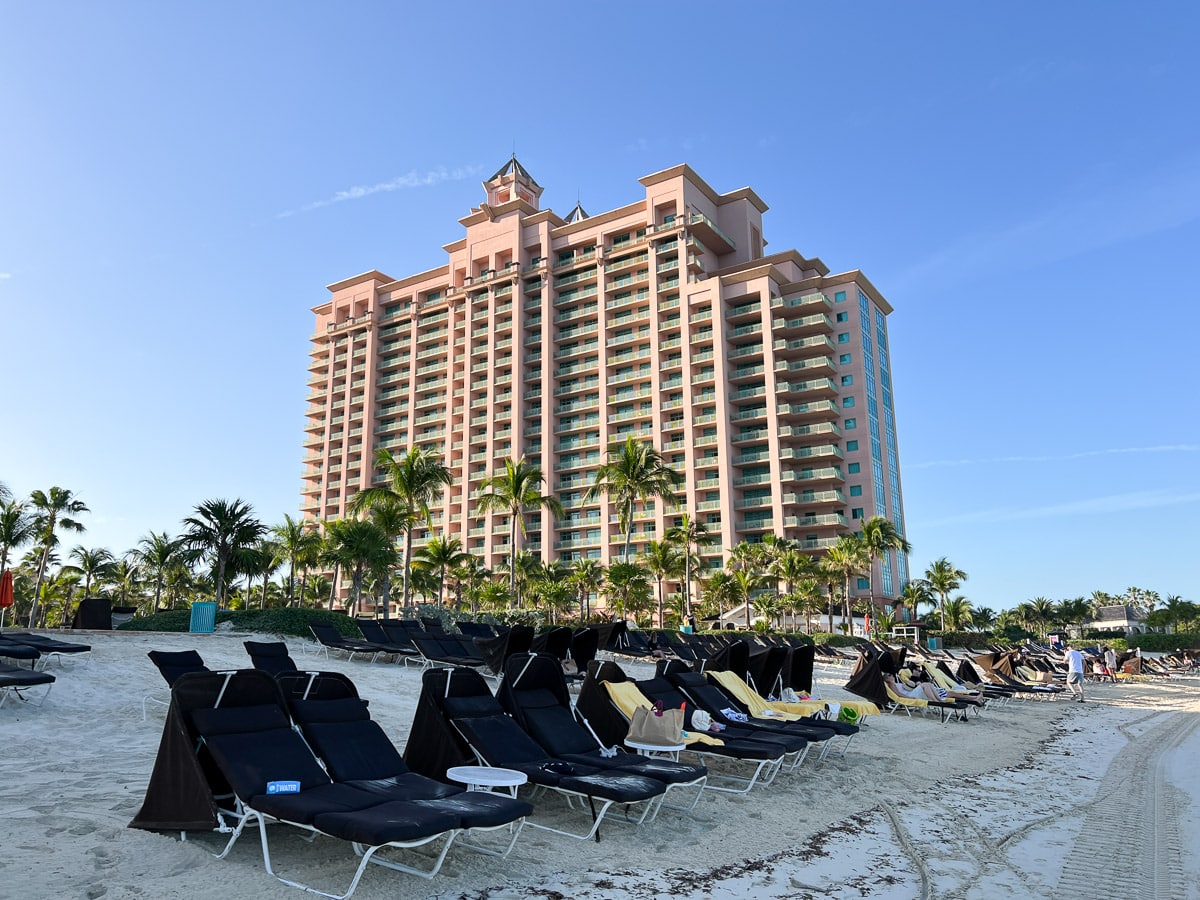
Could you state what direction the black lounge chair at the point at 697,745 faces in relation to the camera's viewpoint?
facing the viewer and to the right of the viewer

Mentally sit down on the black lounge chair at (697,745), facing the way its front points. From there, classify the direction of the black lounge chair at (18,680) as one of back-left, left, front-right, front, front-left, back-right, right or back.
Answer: back-right

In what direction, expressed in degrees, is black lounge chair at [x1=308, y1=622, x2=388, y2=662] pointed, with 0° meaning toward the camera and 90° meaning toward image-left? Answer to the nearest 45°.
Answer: approximately 315°

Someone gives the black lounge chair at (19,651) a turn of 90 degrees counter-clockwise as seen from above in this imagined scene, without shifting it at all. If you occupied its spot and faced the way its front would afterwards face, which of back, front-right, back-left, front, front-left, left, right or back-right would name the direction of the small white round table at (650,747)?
back-right

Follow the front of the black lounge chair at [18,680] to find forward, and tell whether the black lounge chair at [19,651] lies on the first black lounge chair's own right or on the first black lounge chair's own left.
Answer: on the first black lounge chair's own left

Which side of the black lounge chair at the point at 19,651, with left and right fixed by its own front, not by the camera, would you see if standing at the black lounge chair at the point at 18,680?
right

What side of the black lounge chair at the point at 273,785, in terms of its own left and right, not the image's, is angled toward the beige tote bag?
left

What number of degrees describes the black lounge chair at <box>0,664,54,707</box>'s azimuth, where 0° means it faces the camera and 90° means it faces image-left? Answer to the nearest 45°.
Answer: approximately 270°

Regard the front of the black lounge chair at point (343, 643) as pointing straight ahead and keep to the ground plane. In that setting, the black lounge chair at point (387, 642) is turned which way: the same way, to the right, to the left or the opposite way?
the same way

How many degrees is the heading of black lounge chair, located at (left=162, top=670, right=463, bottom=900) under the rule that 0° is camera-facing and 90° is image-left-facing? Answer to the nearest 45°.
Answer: approximately 315°

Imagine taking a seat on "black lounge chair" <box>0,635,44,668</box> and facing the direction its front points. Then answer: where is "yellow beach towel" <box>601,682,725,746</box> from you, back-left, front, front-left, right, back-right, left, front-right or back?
front-right

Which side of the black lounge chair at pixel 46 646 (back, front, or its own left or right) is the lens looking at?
right

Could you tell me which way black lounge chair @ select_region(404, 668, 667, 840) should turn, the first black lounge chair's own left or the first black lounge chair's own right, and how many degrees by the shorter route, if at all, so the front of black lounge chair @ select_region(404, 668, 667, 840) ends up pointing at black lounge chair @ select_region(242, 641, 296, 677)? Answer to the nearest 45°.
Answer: approximately 180°

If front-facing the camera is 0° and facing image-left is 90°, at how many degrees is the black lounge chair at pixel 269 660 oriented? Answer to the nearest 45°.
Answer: approximately 315°

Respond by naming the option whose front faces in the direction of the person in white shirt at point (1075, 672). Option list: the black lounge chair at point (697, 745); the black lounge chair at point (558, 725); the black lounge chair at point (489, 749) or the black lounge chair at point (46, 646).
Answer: the black lounge chair at point (46, 646)

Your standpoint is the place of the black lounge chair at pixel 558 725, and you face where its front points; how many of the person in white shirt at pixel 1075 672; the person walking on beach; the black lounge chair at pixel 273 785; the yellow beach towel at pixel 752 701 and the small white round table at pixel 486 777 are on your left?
3
